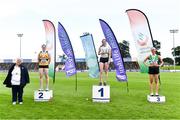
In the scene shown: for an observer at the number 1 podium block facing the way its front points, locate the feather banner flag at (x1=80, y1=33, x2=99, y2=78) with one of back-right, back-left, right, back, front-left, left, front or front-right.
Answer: back

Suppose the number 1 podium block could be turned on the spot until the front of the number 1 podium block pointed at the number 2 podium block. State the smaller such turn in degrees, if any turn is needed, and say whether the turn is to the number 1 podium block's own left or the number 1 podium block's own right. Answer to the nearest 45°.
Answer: approximately 90° to the number 1 podium block's own right

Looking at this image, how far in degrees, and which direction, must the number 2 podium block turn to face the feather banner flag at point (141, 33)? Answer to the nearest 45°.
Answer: approximately 90° to its left

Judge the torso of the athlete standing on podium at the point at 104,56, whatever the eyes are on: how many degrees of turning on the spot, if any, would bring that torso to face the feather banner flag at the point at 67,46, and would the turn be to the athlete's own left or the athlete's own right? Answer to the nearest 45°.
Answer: approximately 135° to the athlete's own right

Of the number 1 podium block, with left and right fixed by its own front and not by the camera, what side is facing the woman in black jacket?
right

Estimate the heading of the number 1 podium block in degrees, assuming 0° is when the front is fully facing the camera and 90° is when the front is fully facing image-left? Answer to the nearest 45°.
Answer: approximately 0°

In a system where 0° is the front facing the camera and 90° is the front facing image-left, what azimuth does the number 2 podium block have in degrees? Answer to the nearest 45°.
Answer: approximately 0°

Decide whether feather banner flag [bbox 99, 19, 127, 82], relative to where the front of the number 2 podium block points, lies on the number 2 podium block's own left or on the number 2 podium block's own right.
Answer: on the number 2 podium block's own left

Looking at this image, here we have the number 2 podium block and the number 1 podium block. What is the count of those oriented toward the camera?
2
